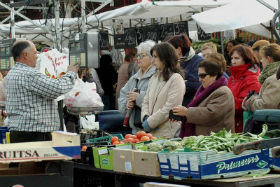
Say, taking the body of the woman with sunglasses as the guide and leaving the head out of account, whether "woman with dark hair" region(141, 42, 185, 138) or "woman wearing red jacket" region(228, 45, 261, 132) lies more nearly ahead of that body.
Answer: the woman with dark hair

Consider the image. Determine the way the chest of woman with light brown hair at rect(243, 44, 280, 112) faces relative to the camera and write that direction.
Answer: to the viewer's left

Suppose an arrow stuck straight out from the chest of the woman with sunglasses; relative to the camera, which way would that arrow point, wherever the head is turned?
to the viewer's left

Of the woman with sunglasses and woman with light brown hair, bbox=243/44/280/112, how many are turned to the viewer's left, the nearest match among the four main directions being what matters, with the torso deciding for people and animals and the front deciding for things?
2

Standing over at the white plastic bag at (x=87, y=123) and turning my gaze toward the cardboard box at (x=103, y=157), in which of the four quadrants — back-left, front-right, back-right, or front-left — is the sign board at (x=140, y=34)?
back-left

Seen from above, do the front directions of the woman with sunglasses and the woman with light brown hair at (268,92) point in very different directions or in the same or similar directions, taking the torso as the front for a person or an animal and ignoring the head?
same or similar directions

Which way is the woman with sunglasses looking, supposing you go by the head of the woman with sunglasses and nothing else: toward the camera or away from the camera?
toward the camera

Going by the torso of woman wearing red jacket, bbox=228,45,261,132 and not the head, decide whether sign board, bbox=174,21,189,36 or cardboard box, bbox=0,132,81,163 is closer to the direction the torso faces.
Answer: the cardboard box

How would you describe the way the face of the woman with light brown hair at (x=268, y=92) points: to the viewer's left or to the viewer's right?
to the viewer's left

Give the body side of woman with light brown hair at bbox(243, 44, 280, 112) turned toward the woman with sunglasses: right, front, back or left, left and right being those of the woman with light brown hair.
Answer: front

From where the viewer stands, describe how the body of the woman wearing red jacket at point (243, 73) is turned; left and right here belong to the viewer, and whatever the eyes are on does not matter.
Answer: facing the viewer and to the left of the viewer
